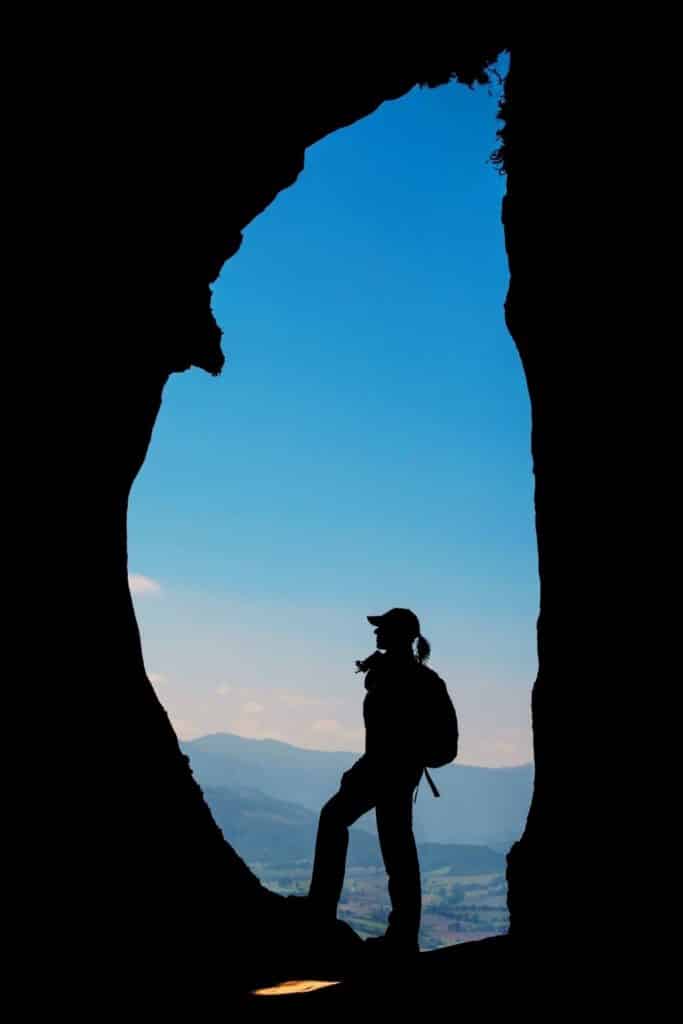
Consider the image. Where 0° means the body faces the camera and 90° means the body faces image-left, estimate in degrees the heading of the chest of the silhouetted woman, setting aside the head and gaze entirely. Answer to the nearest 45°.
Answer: approximately 90°

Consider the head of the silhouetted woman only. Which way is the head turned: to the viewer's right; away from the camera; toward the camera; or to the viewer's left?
to the viewer's left
